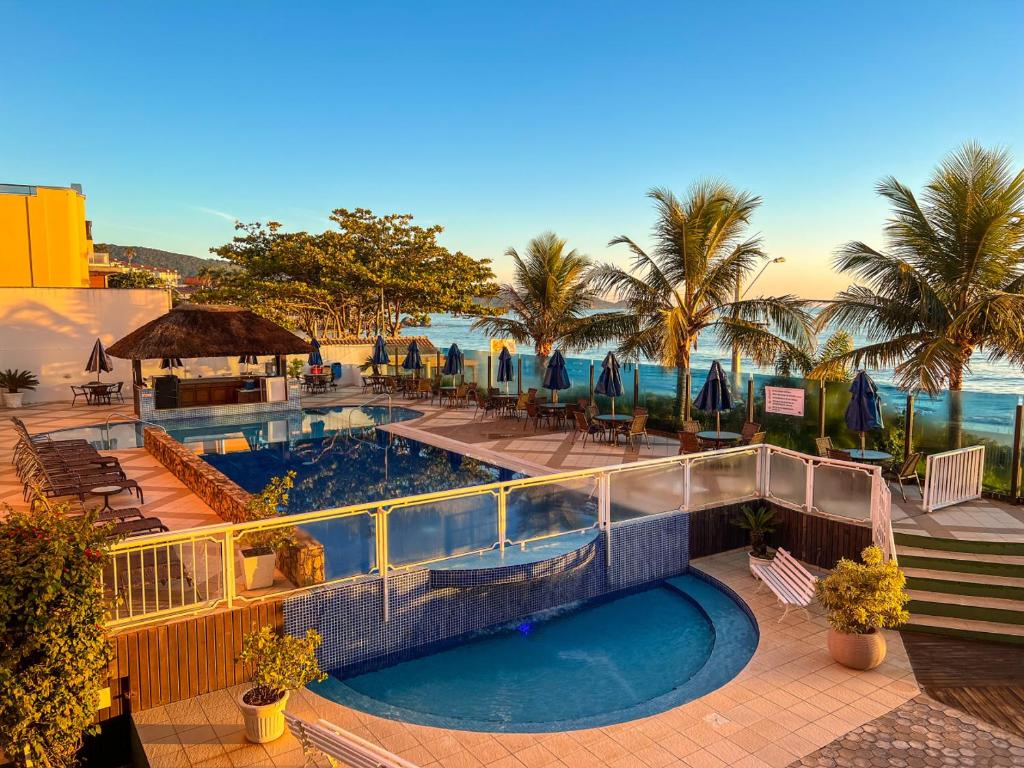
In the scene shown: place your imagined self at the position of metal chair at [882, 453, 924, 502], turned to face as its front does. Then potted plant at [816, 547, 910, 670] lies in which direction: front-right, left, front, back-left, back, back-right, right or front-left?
back-left

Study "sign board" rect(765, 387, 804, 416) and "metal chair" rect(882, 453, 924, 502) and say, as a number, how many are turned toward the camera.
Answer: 1

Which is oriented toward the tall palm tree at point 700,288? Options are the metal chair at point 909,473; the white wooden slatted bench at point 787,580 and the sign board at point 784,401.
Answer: the metal chair

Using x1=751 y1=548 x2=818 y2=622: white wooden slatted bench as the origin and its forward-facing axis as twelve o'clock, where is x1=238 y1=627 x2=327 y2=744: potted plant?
The potted plant is roughly at 12 o'clock from the white wooden slatted bench.

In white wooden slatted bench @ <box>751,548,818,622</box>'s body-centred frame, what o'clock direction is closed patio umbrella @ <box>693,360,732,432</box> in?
The closed patio umbrella is roughly at 4 o'clock from the white wooden slatted bench.

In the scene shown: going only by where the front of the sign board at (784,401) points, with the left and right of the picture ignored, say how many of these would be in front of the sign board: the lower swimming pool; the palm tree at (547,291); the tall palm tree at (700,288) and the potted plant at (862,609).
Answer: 2

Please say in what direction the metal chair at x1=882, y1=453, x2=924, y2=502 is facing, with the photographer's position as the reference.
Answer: facing away from the viewer and to the left of the viewer

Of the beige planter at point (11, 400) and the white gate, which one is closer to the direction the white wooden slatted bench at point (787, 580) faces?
the beige planter

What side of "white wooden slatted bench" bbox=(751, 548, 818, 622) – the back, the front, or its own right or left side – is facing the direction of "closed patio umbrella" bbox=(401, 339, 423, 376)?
right

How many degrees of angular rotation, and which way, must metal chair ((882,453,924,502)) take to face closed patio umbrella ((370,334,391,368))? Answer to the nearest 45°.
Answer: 0° — it already faces it

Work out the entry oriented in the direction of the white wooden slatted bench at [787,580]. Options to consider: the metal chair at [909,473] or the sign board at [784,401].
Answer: the sign board

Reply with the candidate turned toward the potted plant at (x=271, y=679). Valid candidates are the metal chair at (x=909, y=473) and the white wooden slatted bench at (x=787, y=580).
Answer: the white wooden slatted bench
